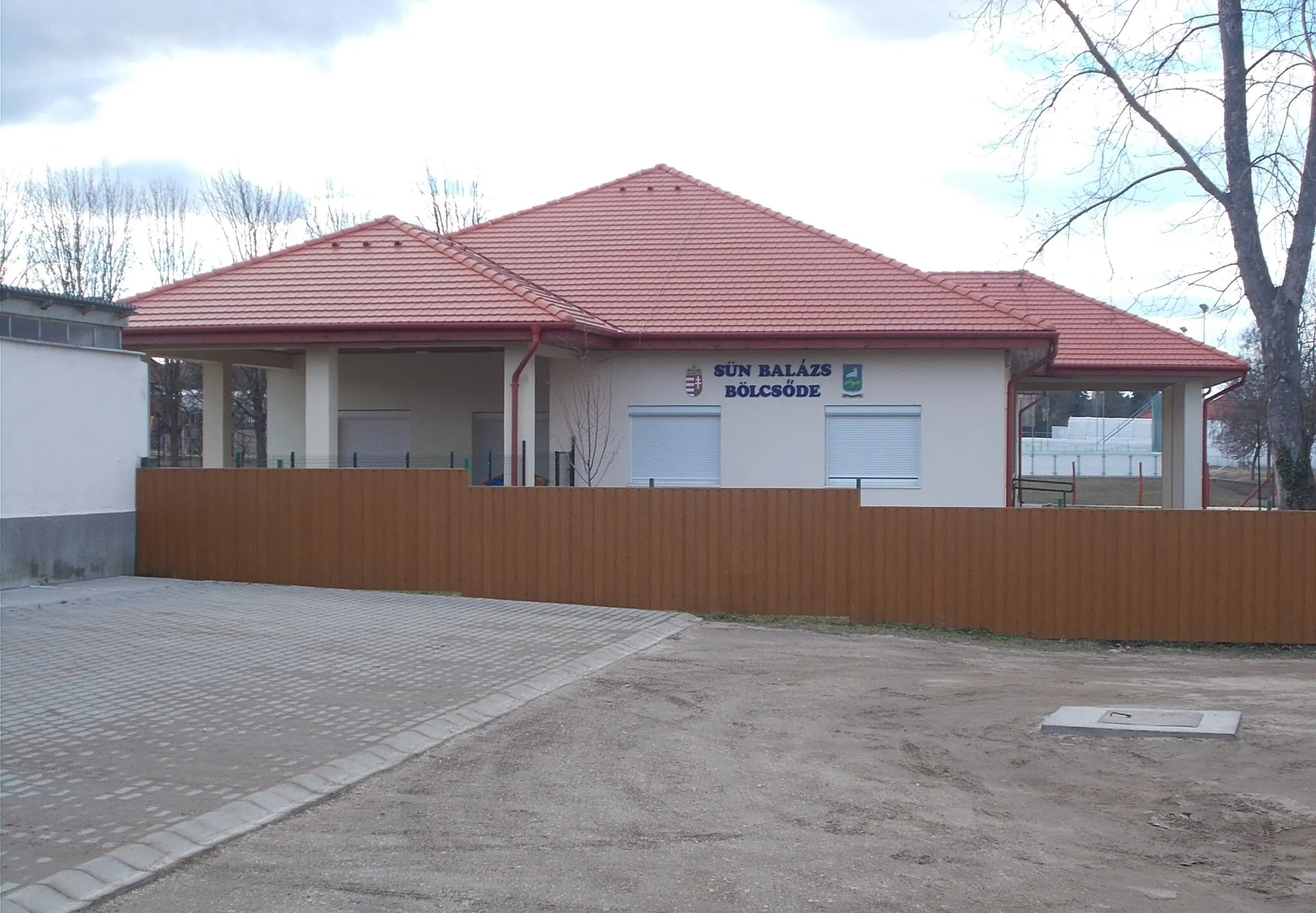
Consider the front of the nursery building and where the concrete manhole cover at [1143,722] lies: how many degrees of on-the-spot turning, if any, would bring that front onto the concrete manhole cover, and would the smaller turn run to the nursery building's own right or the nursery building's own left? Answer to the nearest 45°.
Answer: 0° — it already faces it

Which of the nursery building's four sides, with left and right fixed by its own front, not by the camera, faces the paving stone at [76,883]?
front

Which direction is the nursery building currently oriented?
toward the camera

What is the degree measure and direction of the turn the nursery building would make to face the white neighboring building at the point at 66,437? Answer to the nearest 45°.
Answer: approximately 45° to its right

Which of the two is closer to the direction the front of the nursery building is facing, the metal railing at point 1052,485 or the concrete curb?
the concrete curb

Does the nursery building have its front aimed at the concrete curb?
yes

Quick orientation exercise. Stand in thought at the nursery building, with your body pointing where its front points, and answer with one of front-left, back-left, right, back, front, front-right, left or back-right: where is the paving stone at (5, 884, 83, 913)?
front

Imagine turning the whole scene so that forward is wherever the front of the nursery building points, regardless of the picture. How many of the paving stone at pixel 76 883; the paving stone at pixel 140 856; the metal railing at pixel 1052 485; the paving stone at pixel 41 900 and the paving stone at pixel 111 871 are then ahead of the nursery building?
4

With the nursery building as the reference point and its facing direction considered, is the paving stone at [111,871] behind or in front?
in front

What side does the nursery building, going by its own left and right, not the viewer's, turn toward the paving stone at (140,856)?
front

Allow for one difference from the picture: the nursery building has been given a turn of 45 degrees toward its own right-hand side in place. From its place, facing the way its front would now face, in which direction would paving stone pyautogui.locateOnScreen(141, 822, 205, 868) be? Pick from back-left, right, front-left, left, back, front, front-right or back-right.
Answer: front-left

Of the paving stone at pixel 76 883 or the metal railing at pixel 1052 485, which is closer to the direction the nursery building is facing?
the paving stone
